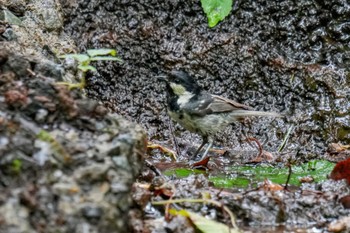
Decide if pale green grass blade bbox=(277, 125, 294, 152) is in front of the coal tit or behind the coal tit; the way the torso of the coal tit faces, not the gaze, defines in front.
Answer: behind

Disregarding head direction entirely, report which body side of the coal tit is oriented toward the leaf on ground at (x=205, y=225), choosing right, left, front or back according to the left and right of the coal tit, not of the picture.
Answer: left

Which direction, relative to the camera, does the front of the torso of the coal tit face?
to the viewer's left

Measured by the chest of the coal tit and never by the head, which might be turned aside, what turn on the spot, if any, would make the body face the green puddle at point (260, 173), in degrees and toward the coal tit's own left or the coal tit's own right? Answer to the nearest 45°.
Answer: approximately 135° to the coal tit's own left

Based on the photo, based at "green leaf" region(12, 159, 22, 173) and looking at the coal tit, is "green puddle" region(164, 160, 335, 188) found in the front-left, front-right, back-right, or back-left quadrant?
front-right

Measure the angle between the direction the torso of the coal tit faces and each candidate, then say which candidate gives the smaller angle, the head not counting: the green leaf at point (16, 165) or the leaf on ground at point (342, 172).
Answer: the green leaf

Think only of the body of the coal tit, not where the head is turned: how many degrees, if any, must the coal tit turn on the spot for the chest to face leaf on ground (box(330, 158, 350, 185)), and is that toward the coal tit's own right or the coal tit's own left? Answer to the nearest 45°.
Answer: approximately 135° to the coal tit's own left
